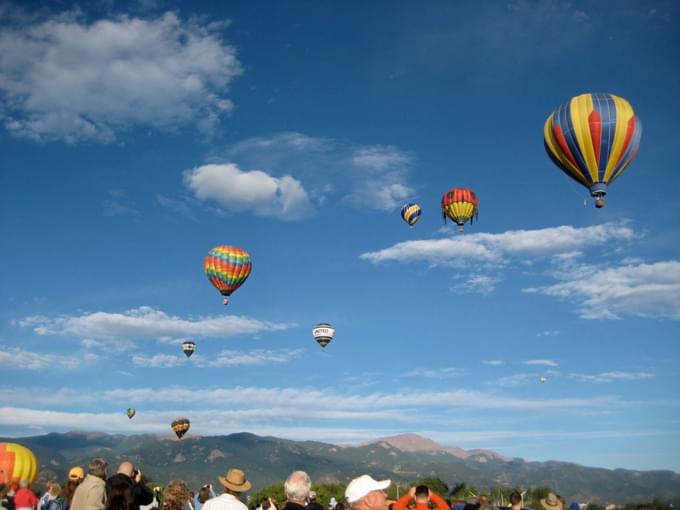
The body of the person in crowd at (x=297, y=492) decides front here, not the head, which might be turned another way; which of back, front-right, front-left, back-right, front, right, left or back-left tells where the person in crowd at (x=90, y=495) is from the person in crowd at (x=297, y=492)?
front-left

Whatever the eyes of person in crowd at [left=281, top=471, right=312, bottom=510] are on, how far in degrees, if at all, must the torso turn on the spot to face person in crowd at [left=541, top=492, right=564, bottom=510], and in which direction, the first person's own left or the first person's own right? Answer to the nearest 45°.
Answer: approximately 45° to the first person's own right

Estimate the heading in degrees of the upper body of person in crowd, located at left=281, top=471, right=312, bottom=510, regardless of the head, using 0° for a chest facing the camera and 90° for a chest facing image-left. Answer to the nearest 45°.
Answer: approximately 180°

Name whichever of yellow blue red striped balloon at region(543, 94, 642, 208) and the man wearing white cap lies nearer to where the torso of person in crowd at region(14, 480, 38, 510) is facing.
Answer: the yellow blue red striped balloon

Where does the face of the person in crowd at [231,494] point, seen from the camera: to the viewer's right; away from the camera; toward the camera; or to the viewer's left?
away from the camera

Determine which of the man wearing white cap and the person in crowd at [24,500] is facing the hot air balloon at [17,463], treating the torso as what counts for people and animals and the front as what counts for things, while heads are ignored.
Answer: the person in crowd

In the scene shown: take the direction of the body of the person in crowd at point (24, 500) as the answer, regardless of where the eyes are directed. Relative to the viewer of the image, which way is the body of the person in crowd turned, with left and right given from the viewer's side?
facing away from the viewer

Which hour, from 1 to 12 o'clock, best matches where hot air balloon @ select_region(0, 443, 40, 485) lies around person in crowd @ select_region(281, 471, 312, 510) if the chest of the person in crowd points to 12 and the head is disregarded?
The hot air balloon is roughly at 11 o'clock from the person in crowd.

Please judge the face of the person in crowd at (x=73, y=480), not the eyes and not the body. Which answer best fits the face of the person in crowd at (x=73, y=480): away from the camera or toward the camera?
away from the camera

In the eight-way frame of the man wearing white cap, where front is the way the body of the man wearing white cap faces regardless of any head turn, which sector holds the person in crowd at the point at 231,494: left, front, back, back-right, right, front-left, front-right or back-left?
back-left

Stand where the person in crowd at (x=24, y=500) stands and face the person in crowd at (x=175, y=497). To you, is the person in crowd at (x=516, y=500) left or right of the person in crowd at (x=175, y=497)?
left

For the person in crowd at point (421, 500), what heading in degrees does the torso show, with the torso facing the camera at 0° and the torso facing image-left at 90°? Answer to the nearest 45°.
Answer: approximately 180°
